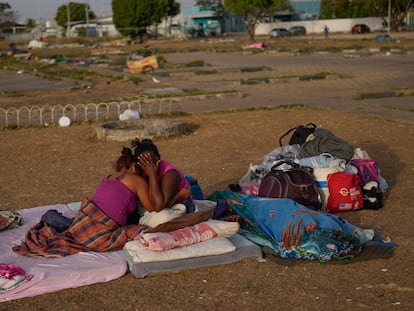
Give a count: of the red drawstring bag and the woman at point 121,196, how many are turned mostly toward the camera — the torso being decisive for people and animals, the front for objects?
1

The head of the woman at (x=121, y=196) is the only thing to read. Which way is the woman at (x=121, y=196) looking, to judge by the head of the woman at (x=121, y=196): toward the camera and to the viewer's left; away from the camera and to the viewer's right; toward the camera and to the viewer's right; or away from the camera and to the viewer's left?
away from the camera and to the viewer's right

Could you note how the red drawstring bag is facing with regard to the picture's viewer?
facing the viewer

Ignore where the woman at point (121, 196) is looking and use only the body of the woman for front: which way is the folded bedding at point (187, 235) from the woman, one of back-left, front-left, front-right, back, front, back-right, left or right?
right

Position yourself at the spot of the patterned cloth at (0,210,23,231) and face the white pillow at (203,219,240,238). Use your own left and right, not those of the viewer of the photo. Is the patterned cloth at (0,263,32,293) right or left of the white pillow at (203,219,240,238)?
right

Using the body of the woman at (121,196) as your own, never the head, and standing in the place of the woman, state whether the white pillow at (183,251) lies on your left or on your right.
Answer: on your right

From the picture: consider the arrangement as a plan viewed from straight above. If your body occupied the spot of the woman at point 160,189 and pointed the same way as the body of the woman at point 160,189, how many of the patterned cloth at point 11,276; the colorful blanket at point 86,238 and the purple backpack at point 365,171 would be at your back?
1

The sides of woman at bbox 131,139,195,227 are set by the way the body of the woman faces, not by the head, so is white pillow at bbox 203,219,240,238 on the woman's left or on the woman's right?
on the woman's left

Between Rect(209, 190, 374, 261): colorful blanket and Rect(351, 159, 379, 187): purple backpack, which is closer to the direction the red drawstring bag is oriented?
the colorful blanket

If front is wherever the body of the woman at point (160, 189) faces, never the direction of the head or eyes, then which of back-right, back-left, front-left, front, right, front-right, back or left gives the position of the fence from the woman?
back-right

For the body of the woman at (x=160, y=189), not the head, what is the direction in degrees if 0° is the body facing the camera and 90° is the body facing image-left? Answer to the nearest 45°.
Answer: approximately 45°

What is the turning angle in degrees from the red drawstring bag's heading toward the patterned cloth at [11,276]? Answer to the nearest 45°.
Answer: approximately 45° to its right

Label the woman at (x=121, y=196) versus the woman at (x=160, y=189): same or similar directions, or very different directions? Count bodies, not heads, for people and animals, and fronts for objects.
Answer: very different directions

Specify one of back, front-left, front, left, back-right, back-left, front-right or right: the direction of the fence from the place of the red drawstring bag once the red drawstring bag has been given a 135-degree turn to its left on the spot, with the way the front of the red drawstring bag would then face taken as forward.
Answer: left

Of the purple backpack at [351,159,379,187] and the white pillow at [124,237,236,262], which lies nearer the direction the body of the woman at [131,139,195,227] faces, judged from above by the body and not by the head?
the white pillow

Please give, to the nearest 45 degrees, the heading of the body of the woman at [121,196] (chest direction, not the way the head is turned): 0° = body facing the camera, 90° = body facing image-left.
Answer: approximately 225°

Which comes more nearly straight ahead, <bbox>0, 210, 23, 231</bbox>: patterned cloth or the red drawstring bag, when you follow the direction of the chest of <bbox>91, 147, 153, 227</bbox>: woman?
the red drawstring bag
